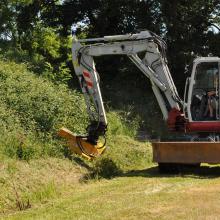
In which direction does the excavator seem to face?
to the viewer's left

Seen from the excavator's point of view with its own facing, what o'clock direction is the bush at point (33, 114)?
The bush is roughly at 12 o'clock from the excavator.
